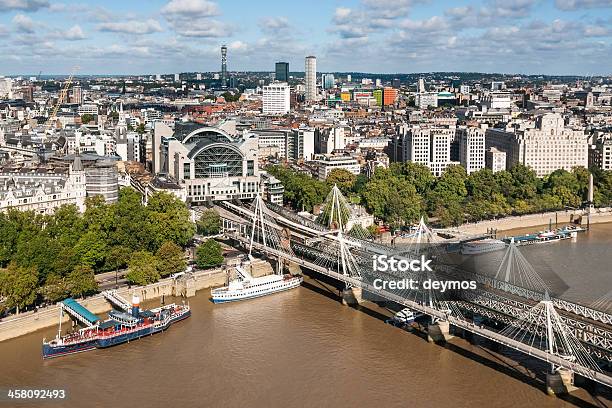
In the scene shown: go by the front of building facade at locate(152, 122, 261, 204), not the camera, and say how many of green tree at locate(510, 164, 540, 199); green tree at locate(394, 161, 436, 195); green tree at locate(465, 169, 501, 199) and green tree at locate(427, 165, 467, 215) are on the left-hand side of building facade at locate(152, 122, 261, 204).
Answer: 4

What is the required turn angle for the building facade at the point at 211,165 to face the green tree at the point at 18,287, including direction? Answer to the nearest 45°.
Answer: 0° — it already faces it

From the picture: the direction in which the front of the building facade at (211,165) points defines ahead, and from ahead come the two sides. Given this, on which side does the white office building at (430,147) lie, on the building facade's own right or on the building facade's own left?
on the building facade's own left

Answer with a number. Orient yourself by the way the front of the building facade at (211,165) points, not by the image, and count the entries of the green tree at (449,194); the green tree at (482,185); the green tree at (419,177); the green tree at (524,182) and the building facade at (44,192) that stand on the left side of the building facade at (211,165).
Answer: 4

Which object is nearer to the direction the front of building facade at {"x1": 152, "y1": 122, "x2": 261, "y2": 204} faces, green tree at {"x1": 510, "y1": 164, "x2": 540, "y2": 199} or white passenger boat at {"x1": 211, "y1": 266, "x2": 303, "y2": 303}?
the white passenger boat

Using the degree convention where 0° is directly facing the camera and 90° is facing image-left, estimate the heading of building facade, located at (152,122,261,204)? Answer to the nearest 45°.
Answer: approximately 0°

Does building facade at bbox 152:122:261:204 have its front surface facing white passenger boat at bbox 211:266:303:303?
yes

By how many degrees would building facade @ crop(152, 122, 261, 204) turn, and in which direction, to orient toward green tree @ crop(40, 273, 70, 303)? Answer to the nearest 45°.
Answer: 0° — it already faces it

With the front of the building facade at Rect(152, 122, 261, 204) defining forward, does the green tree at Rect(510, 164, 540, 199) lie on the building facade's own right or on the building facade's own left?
on the building facade's own left

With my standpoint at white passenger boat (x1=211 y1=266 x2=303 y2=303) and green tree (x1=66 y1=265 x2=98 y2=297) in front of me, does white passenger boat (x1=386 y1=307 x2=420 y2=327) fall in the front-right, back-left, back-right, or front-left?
back-left

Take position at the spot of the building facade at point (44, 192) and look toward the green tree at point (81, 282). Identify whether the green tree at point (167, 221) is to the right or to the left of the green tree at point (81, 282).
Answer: left

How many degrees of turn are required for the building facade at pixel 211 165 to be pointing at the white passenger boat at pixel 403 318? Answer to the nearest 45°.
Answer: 0° — it already faces it
